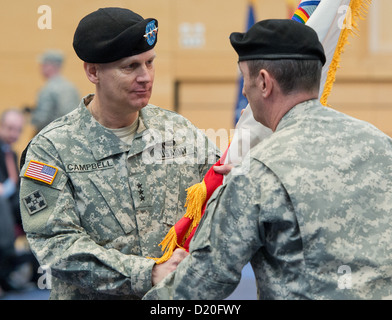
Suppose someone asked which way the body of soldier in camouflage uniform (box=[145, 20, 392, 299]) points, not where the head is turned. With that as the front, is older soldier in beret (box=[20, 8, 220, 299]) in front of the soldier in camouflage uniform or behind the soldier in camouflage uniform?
in front

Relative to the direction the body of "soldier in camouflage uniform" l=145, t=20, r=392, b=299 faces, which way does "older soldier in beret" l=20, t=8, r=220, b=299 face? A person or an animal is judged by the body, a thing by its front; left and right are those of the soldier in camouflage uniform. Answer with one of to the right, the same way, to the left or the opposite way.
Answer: the opposite way

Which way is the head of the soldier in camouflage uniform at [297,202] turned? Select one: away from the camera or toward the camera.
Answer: away from the camera

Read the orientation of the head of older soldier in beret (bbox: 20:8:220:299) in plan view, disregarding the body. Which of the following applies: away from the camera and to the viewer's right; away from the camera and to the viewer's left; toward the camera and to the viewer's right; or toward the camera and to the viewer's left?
toward the camera and to the viewer's right

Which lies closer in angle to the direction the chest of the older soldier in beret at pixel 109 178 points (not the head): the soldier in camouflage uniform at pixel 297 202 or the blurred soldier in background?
the soldier in camouflage uniform

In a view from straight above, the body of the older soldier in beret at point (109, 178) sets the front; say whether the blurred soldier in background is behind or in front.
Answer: behind

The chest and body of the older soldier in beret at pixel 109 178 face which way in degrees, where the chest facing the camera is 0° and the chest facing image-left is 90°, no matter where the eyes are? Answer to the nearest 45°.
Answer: approximately 315°

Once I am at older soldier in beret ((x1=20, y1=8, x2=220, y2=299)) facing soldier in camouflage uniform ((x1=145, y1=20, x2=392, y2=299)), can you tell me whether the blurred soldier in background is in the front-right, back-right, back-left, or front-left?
back-left

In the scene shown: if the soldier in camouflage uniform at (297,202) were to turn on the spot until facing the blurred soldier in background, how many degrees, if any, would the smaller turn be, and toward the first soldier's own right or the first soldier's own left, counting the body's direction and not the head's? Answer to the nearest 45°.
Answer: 0° — they already face them
